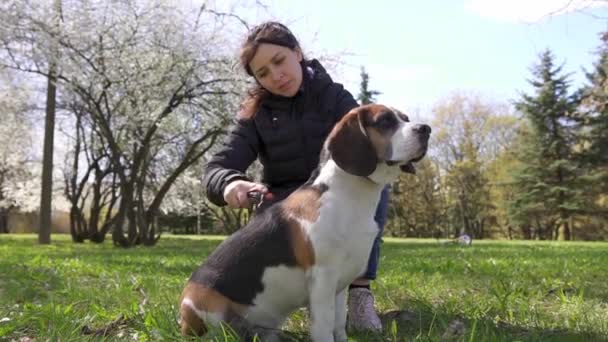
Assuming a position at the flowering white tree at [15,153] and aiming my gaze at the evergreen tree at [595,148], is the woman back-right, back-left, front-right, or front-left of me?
front-right

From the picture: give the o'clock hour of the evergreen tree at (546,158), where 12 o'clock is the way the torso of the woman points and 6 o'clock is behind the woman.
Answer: The evergreen tree is roughly at 7 o'clock from the woman.

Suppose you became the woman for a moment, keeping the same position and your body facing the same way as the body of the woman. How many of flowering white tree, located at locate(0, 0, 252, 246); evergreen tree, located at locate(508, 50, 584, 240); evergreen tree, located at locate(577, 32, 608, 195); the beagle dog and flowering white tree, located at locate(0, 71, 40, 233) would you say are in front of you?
1

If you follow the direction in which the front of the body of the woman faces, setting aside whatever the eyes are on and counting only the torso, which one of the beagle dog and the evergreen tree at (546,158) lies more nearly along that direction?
the beagle dog

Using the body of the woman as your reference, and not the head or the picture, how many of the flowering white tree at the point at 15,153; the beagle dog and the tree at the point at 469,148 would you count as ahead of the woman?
1

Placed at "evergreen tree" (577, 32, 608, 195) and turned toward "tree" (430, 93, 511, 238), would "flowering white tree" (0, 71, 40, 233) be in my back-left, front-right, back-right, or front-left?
front-left

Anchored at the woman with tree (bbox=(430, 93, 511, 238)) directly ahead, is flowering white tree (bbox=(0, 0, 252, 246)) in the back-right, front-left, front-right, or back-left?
front-left

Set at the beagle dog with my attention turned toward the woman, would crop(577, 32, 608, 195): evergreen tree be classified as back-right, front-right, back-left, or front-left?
front-right

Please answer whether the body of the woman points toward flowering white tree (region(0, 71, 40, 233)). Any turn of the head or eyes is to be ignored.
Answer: no

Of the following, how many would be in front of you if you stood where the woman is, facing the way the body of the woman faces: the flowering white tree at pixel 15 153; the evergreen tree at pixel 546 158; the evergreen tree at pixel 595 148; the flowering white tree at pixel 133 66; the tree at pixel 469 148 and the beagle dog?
1

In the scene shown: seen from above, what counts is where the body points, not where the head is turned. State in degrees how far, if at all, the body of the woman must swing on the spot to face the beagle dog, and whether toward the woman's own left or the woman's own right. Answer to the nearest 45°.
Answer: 0° — they already face it

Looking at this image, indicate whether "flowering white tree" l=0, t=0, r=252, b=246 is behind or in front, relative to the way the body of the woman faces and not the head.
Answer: behind

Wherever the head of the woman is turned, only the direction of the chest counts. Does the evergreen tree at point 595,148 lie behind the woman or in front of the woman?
behind

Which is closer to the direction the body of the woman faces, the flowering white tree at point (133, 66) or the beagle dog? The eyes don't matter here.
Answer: the beagle dog

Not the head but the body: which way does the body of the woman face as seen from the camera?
toward the camera
